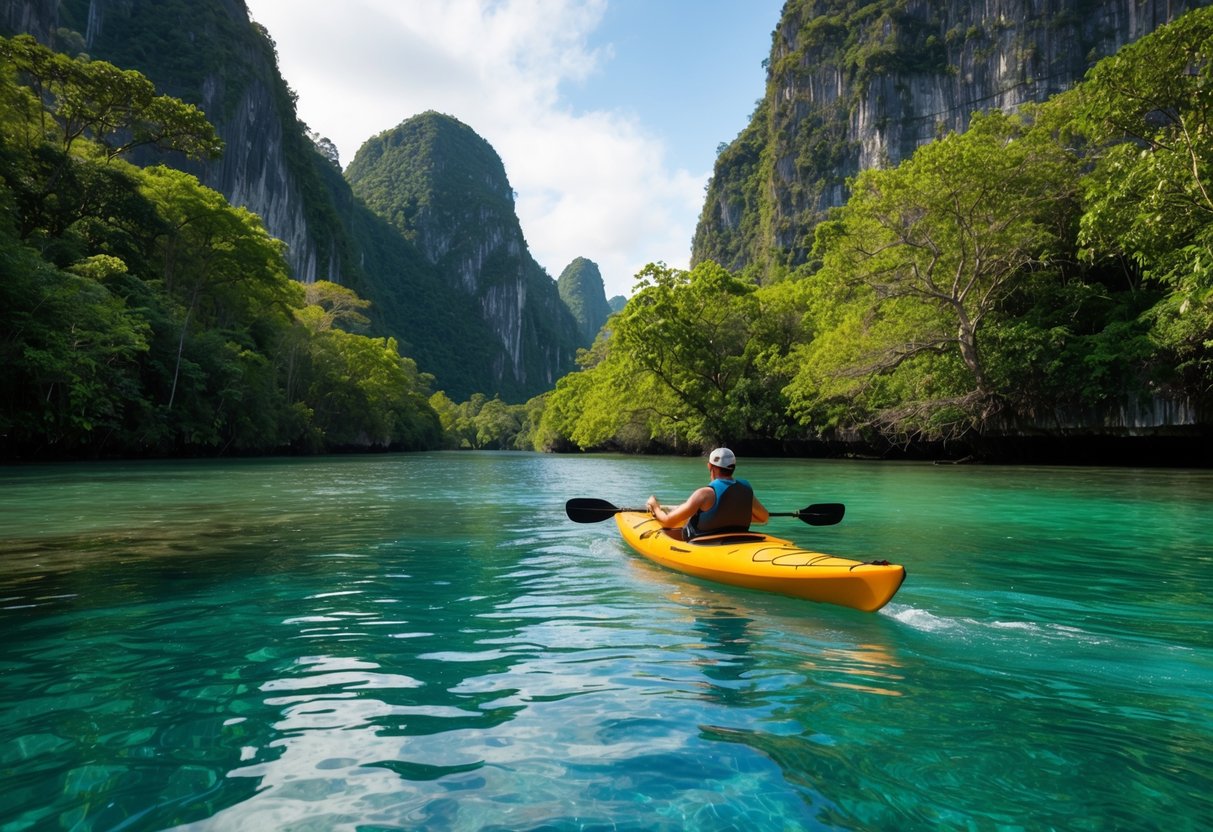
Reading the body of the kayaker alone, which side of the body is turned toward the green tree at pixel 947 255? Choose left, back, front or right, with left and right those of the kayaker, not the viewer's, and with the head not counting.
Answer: right

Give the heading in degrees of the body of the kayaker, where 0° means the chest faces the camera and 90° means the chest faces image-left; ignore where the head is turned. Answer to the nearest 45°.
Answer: approximately 135°

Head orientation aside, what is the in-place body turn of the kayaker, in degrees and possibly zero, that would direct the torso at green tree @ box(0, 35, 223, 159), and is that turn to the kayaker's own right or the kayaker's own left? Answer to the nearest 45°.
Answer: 0° — they already face it

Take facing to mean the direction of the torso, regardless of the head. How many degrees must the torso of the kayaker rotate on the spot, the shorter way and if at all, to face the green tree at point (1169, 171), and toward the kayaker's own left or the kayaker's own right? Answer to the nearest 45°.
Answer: approximately 90° to the kayaker's own right

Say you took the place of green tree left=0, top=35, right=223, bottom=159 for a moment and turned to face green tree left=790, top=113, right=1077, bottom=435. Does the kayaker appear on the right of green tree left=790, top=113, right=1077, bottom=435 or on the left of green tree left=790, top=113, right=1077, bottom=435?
right
